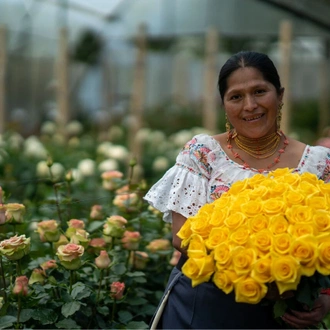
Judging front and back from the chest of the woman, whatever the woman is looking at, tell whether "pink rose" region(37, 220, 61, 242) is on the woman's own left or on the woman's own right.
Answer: on the woman's own right

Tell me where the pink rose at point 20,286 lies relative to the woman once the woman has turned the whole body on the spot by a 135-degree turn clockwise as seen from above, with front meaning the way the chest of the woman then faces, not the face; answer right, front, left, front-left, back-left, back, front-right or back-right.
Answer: front-left

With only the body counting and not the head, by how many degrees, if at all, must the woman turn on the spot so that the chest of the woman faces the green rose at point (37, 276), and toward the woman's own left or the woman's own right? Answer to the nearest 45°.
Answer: approximately 90° to the woman's own right

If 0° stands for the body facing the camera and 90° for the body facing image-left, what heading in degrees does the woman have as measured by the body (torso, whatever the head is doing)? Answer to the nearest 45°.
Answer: approximately 0°

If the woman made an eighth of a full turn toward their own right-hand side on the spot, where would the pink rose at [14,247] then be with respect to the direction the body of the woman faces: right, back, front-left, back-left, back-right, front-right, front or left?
front-right

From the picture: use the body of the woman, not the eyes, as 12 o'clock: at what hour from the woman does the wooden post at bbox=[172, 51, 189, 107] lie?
The wooden post is roughly at 6 o'clock from the woman.

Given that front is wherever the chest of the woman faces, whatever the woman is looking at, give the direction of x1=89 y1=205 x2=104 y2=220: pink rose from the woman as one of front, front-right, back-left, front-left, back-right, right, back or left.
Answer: back-right

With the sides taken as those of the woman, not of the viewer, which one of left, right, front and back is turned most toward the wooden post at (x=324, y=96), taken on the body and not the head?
back

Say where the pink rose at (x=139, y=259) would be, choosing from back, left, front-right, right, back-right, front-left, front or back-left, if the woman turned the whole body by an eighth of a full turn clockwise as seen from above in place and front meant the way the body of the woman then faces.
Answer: right

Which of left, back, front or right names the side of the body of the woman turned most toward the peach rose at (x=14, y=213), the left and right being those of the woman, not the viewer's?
right
